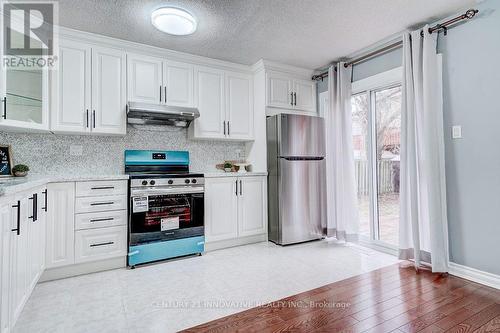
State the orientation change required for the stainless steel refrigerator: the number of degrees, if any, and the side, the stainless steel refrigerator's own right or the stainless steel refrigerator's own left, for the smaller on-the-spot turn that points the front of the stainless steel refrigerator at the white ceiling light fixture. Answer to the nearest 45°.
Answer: approximately 90° to the stainless steel refrigerator's own right

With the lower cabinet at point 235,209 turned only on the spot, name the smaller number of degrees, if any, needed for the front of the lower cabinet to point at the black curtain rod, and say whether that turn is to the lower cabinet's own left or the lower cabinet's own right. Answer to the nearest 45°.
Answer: approximately 45° to the lower cabinet's own left

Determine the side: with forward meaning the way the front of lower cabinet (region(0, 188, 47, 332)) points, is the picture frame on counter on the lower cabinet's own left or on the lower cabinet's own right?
on the lower cabinet's own left

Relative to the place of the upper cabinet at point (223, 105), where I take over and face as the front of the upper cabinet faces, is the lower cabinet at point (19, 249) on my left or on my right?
on my right

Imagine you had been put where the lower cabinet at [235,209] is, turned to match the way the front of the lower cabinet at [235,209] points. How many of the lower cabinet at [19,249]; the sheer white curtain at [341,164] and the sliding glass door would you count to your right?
1

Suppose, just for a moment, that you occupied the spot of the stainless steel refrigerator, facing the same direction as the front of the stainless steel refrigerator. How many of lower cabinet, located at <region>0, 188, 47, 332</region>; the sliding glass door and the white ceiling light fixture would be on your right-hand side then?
2

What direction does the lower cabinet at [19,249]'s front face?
to the viewer's right

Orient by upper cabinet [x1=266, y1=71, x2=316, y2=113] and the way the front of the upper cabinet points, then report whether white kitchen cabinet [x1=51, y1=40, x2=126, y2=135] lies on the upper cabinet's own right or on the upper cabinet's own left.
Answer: on the upper cabinet's own right

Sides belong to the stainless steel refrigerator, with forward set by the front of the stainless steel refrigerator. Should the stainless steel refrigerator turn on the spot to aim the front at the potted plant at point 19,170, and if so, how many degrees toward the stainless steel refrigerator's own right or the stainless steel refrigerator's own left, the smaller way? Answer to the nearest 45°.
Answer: approximately 90° to the stainless steel refrigerator's own right

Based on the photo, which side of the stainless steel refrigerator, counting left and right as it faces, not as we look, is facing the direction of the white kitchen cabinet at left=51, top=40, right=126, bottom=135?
right

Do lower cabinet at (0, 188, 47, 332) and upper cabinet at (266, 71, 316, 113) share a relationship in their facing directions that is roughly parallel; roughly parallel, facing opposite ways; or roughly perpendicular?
roughly perpendicular
